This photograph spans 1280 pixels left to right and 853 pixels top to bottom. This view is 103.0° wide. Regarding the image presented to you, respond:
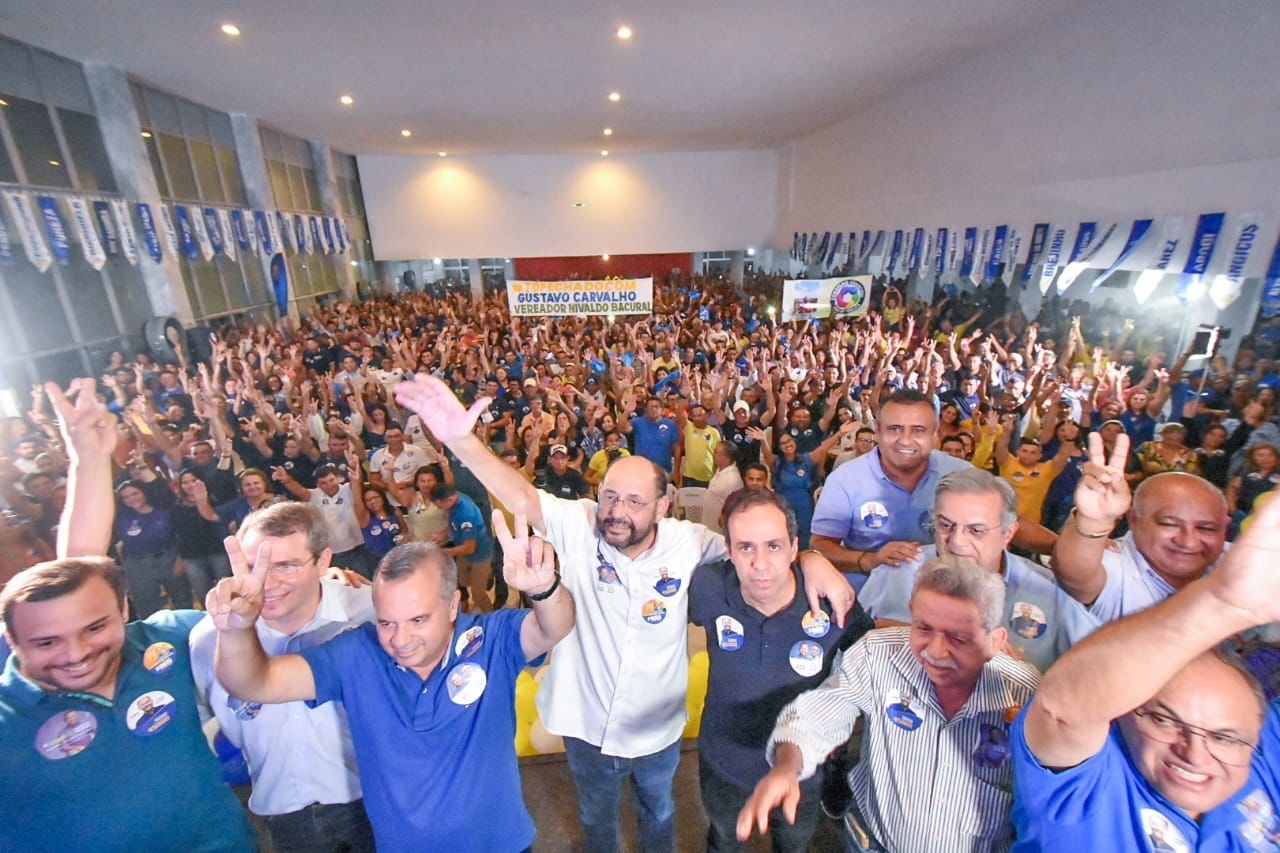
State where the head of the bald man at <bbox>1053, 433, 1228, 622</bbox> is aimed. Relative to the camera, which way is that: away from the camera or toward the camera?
toward the camera

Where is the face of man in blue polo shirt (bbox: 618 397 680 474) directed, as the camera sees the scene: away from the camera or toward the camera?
toward the camera

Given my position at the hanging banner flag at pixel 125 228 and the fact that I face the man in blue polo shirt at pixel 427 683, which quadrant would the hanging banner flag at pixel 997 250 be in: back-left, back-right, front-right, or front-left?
front-left

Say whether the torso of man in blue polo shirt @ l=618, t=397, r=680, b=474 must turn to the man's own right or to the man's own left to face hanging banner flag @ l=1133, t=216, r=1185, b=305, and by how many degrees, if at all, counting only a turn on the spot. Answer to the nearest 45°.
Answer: approximately 90° to the man's own left

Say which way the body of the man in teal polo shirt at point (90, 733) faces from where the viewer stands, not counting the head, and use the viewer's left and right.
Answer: facing the viewer

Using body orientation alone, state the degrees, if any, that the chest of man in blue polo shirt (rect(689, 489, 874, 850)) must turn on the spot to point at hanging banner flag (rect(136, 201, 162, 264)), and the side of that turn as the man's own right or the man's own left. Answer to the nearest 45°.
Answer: approximately 135° to the man's own right

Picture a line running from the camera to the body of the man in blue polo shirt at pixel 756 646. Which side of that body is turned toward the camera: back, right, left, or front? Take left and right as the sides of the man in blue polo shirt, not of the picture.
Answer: front

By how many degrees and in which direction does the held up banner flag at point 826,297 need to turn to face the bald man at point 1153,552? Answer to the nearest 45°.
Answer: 0° — it already faces them

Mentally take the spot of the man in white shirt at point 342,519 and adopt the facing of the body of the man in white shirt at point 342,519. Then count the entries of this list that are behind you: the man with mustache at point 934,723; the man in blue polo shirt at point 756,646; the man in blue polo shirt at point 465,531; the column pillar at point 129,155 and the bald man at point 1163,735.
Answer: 1

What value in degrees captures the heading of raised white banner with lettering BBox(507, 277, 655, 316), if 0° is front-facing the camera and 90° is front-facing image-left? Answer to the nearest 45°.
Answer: approximately 0°

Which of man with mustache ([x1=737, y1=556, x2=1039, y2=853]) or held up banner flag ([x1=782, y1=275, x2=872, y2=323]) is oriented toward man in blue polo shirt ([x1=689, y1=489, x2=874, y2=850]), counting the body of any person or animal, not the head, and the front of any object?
the held up banner flag

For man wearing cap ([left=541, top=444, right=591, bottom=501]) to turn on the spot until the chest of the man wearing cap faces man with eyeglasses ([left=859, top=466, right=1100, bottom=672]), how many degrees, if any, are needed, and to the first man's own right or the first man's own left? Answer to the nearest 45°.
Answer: approximately 45° to the first man's own left

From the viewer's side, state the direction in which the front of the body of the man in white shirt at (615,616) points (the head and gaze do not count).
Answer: toward the camera

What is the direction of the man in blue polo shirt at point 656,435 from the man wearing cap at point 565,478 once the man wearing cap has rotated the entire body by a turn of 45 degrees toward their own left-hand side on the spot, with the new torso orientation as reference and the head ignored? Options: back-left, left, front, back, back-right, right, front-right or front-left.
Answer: left

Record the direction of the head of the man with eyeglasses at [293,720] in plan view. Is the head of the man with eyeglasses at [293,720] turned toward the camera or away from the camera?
toward the camera

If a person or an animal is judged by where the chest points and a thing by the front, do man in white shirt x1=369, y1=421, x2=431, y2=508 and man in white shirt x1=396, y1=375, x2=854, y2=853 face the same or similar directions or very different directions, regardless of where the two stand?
same or similar directions

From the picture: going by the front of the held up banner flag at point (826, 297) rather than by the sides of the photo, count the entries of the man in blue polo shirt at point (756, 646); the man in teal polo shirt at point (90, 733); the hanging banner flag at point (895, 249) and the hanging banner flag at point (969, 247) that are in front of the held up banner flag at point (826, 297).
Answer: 2

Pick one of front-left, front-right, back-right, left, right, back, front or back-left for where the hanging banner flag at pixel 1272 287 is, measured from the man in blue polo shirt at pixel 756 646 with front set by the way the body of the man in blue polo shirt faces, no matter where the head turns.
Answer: back-left

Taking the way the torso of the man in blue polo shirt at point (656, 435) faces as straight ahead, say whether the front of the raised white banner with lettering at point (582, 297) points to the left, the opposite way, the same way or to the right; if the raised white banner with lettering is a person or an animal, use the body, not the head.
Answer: the same way

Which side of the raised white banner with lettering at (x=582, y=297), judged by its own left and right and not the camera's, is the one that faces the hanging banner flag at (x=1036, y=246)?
left
